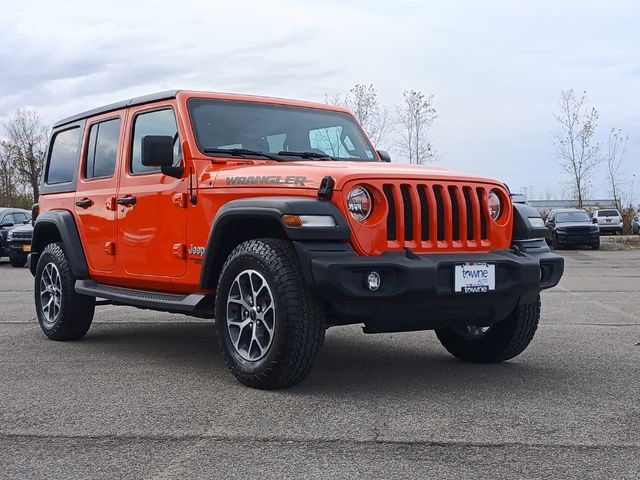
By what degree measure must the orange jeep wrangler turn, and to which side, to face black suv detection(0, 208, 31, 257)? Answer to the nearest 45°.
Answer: approximately 180°

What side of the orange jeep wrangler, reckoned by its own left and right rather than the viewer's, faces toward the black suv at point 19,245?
back

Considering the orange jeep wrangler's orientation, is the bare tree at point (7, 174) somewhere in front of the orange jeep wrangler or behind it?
behind

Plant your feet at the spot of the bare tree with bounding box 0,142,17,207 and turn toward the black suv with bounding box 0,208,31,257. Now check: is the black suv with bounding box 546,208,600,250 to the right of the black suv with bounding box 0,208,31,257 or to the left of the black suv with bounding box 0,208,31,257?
left

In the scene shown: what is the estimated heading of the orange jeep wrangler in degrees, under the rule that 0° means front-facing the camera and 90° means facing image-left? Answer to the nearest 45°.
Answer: approximately 315°
